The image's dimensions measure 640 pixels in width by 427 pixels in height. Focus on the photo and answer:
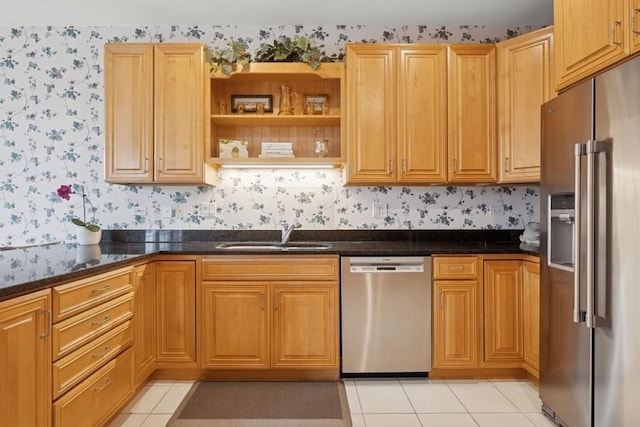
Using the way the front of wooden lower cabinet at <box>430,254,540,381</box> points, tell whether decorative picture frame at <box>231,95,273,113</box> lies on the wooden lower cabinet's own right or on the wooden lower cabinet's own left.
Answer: on the wooden lower cabinet's own right

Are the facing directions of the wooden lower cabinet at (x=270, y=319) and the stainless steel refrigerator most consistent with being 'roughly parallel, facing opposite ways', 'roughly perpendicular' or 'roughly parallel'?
roughly perpendicular

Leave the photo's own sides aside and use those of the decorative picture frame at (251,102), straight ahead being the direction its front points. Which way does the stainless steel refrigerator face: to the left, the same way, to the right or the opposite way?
to the right

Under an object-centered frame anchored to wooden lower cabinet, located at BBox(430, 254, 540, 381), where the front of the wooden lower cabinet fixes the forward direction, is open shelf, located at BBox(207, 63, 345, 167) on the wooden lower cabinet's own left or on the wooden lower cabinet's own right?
on the wooden lower cabinet's own right
